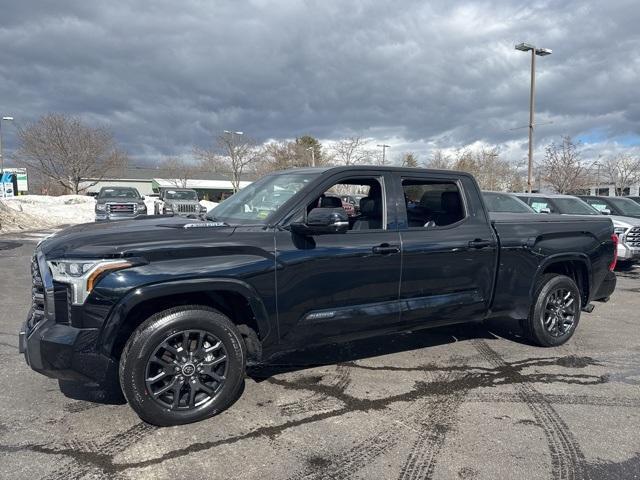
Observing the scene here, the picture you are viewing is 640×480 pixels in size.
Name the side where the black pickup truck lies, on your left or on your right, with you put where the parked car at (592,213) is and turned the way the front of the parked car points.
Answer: on your right

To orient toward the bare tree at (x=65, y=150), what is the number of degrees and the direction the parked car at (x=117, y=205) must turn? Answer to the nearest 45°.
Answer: approximately 180°

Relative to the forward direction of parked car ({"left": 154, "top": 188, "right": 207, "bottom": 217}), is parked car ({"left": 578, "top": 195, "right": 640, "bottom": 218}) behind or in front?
in front

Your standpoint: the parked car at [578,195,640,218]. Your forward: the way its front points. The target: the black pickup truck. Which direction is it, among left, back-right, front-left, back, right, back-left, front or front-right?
front-right

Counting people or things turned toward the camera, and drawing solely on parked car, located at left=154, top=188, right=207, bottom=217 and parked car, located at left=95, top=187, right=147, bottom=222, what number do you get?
2

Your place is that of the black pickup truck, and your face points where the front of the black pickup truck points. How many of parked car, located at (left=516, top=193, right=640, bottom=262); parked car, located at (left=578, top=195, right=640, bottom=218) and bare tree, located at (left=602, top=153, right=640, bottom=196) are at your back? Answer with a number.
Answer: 3

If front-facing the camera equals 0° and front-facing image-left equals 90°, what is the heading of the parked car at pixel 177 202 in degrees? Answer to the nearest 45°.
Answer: approximately 0°

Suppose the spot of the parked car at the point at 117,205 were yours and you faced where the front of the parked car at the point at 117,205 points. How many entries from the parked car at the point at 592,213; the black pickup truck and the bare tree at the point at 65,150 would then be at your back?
1
